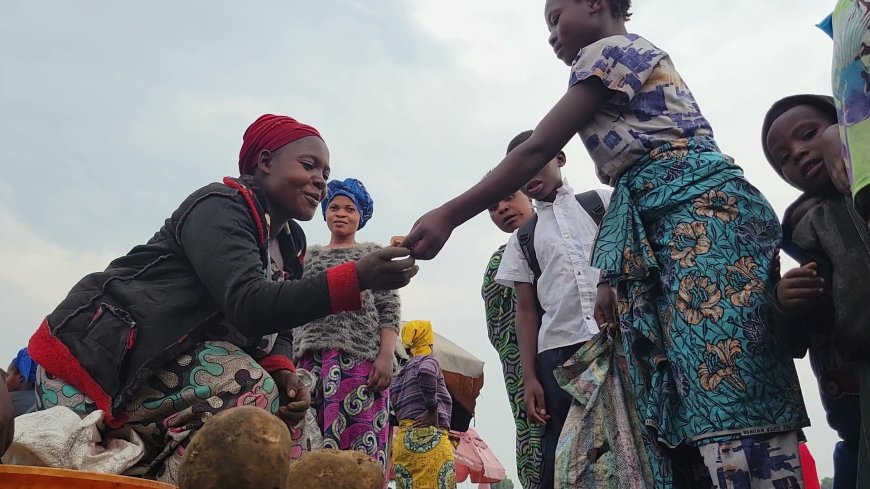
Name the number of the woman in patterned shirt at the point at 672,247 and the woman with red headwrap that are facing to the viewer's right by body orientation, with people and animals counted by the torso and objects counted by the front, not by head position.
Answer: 1

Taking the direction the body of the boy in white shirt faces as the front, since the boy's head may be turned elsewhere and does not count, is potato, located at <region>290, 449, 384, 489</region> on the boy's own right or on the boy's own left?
on the boy's own right

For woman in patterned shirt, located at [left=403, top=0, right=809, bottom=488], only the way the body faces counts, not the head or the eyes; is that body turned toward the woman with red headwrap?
yes

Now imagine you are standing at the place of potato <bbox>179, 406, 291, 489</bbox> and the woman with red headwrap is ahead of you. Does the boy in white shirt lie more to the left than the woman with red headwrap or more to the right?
right

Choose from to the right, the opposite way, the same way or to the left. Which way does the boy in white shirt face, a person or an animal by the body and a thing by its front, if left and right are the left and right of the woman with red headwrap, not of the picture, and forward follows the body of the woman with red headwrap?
to the right

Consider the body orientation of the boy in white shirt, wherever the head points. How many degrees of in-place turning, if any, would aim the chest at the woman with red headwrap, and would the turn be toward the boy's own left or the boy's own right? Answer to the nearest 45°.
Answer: approximately 90° to the boy's own right

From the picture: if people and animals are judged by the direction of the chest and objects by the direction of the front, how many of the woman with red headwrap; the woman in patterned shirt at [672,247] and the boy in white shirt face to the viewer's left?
1

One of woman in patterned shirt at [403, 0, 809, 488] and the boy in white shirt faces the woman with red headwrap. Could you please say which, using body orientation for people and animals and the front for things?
the woman in patterned shirt

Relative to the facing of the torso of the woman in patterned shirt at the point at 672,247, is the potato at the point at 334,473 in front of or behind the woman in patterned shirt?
in front

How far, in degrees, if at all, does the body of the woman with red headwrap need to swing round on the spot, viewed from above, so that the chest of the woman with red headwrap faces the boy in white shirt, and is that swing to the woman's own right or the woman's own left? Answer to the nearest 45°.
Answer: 0° — they already face them

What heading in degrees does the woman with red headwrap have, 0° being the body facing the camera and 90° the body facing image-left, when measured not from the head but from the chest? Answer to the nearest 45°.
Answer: approximately 270°

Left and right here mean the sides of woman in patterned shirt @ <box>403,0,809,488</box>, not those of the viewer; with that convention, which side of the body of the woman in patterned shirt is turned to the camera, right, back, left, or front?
left

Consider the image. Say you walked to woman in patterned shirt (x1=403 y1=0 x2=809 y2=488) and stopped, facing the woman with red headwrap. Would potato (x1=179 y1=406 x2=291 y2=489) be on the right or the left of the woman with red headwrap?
left

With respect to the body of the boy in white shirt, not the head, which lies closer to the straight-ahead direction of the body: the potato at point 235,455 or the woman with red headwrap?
the potato

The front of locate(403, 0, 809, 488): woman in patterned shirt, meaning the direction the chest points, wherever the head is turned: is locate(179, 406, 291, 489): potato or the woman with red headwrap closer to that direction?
the woman with red headwrap

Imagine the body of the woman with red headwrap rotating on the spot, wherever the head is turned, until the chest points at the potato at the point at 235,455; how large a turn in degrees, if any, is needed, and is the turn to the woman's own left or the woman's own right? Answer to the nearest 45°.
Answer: approximately 90° to the woman's own right

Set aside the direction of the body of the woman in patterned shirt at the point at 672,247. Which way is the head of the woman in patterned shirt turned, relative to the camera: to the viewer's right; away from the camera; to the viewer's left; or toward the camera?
to the viewer's left

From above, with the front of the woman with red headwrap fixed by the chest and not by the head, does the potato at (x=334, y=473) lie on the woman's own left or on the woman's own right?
on the woman's own right

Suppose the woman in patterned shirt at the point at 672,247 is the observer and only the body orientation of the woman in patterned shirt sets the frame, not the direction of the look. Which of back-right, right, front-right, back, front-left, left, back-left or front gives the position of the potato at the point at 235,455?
front-left
